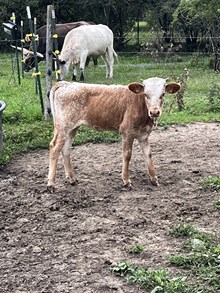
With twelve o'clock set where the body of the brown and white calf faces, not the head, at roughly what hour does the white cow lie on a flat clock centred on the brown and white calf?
The white cow is roughly at 9 o'clock from the brown and white calf.

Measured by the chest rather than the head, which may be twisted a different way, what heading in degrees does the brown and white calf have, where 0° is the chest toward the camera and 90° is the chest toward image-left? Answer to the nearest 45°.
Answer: approximately 270°

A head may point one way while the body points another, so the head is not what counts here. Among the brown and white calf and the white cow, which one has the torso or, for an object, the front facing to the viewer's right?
the brown and white calf

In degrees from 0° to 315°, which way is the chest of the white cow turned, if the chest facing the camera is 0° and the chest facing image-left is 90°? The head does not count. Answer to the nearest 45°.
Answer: approximately 45°

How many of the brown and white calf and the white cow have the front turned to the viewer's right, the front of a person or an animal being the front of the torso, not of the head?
1

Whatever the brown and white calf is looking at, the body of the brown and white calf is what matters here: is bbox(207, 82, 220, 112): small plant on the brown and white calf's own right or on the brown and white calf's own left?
on the brown and white calf's own left

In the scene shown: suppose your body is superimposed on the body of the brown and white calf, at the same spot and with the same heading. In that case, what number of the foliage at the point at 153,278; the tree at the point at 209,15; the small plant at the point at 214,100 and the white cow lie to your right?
1

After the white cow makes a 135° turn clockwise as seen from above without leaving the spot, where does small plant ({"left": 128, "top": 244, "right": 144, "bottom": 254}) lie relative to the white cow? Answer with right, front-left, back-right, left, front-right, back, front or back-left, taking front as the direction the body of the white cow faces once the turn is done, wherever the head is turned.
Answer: back

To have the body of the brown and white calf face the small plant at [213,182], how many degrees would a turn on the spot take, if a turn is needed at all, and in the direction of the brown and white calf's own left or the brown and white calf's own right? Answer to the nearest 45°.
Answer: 0° — it already faces it
